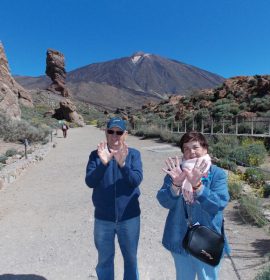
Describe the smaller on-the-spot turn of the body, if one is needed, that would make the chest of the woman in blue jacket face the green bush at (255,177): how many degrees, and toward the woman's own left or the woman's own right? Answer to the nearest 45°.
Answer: approximately 180°

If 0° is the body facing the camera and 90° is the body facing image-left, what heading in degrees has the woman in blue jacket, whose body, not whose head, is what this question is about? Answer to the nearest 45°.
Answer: approximately 0°

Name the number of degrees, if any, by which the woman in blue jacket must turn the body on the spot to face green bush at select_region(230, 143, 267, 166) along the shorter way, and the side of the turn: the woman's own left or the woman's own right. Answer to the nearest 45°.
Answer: approximately 180°

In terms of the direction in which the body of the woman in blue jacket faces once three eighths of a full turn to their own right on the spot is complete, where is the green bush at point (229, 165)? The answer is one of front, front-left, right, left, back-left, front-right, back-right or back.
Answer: front-right

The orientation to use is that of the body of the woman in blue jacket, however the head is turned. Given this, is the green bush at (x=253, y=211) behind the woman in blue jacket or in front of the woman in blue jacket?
behind

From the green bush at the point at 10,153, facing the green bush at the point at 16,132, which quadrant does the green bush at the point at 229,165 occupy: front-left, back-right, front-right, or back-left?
back-right
